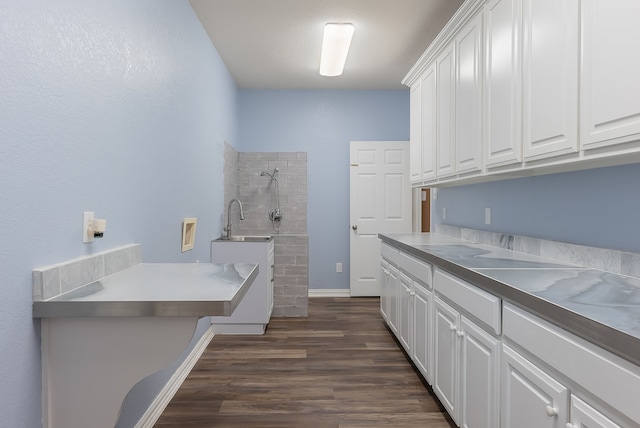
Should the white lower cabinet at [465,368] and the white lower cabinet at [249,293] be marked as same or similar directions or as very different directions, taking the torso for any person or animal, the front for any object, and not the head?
very different directions

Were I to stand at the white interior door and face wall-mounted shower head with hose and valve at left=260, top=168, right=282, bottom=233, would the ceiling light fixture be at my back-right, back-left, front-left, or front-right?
front-left

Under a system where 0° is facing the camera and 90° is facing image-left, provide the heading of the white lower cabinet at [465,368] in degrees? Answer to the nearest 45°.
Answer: approximately 45°

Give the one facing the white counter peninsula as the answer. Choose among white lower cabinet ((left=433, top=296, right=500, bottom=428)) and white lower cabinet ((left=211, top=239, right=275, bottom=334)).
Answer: white lower cabinet ((left=433, top=296, right=500, bottom=428))

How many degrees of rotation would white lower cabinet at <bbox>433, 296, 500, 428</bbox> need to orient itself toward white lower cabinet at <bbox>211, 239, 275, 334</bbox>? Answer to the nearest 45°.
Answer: approximately 90° to its right

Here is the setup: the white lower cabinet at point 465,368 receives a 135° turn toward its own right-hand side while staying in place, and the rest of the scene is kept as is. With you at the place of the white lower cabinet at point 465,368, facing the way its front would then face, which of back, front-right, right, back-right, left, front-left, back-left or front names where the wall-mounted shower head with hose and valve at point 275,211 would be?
front-left
